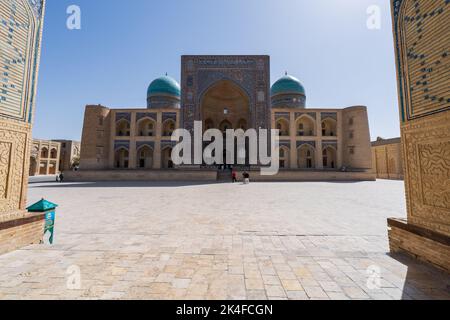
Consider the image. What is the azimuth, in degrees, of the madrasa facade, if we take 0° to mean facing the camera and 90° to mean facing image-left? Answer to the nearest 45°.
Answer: approximately 0°

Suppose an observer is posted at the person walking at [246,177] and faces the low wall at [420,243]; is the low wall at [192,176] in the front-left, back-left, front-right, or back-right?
back-right

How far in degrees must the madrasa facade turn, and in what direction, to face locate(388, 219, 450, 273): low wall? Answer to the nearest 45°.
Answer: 0° — it already faces it

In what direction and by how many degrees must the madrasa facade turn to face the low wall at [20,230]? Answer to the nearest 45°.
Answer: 0° — it already faces it
